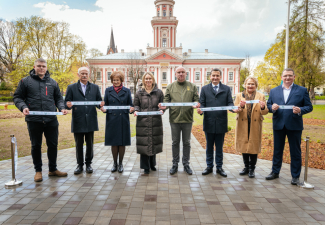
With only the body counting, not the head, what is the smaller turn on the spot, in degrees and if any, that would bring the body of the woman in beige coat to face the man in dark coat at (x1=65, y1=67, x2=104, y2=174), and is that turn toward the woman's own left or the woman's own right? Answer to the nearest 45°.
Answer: approximately 90° to the woman's own right

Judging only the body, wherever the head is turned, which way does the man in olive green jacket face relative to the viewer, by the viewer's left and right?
facing the viewer

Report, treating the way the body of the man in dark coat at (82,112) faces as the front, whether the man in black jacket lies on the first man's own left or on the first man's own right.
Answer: on the first man's own right

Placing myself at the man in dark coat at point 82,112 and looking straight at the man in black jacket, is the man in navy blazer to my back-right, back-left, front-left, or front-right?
back-left

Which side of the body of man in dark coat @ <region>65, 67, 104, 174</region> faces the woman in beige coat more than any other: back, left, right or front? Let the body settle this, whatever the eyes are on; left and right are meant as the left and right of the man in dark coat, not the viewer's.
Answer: left

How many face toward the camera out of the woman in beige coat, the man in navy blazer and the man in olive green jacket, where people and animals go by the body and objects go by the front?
3

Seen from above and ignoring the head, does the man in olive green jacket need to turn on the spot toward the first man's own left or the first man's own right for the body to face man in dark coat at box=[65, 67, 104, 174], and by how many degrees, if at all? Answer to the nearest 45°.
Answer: approximately 90° to the first man's own right

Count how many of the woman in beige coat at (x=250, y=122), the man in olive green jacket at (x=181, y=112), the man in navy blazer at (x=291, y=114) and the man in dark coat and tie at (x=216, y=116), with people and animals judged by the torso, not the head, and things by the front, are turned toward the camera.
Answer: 4

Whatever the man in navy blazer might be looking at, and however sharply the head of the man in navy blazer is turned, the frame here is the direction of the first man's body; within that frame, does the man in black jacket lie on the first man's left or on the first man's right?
on the first man's right

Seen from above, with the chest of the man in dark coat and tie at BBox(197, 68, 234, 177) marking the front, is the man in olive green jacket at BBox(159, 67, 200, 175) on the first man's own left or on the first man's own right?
on the first man's own right

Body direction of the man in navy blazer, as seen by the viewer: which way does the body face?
toward the camera

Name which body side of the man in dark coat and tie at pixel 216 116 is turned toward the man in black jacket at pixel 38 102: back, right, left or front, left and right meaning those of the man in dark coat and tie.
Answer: right

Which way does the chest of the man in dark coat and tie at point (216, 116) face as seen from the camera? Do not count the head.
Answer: toward the camera

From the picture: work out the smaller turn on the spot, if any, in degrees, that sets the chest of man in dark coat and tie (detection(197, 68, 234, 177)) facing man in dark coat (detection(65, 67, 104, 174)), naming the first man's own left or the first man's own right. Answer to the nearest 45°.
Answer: approximately 90° to the first man's own right
